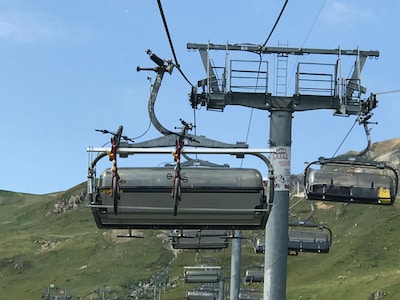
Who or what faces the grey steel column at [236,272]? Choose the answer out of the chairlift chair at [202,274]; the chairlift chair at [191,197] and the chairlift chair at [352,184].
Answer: the chairlift chair at [191,197]

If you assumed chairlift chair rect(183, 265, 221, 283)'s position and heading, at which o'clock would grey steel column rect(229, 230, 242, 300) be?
The grey steel column is roughly at 6 o'clock from the chairlift chair.

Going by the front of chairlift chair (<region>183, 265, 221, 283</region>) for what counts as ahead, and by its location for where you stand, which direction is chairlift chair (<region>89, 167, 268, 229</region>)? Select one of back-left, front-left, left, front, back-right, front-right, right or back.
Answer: back

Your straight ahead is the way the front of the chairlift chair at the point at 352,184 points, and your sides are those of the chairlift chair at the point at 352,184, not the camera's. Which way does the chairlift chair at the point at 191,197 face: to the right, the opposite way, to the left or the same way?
the opposite way

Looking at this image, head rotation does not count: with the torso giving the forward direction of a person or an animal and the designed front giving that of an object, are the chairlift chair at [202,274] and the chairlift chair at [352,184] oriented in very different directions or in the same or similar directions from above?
very different directions

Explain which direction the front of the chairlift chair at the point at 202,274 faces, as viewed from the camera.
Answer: facing away from the viewer

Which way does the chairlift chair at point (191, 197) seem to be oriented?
away from the camera

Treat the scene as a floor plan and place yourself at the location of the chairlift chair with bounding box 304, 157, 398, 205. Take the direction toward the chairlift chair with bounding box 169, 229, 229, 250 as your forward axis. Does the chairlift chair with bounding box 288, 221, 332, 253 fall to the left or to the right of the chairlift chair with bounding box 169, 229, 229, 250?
right

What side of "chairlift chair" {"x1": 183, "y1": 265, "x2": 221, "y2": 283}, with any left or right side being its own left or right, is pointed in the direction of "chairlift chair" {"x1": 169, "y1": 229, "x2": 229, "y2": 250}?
back

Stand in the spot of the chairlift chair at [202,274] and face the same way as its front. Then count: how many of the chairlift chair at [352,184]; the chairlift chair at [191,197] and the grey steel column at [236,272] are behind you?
3
